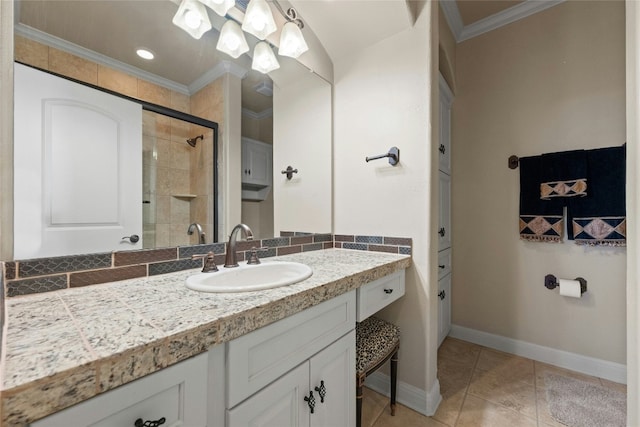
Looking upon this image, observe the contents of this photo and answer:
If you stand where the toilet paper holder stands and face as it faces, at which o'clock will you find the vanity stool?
The vanity stool is roughly at 1 o'clock from the toilet paper holder.

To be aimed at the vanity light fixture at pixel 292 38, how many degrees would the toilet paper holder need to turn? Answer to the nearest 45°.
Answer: approximately 45° to its right

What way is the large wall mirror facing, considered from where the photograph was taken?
facing the viewer and to the right of the viewer

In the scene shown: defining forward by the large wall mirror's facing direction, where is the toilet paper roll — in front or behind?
in front

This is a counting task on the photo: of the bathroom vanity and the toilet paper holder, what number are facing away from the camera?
0

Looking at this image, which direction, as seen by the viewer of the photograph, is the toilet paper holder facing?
facing the viewer

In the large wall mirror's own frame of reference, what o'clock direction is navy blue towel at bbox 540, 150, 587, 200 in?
The navy blue towel is roughly at 11 o'clock from the large wall mirror.

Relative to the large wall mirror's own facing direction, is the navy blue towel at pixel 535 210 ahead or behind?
ahead

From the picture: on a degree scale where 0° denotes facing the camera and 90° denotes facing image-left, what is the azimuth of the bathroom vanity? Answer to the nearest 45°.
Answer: approximately 315°
